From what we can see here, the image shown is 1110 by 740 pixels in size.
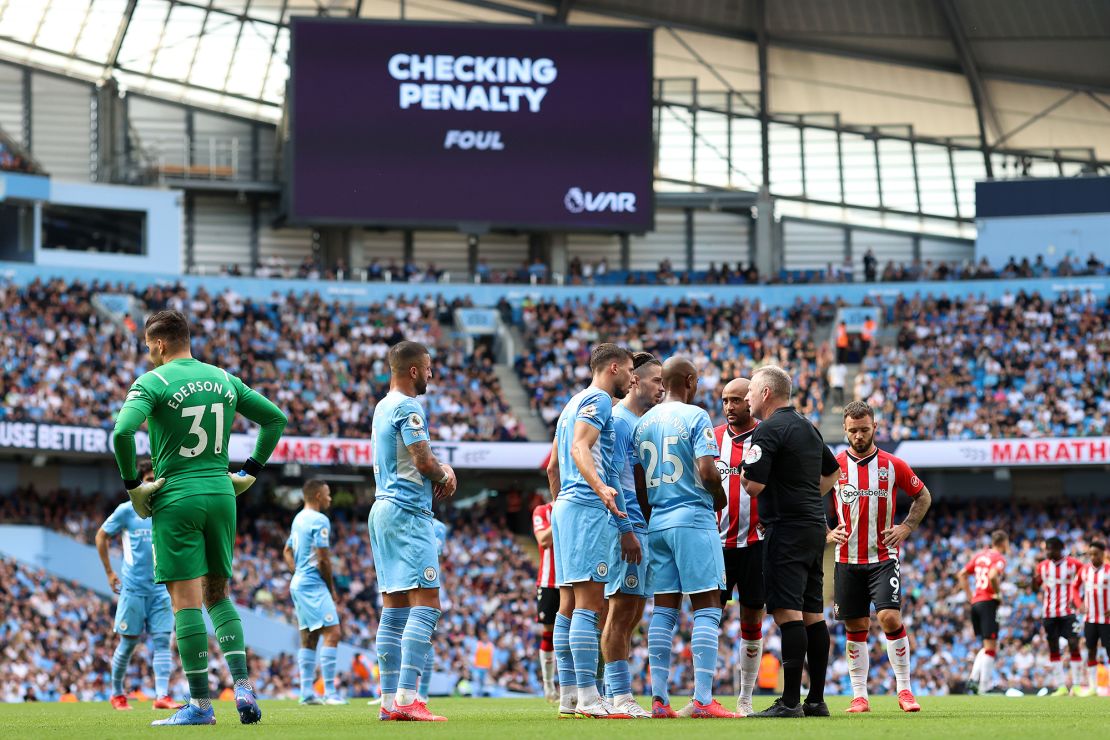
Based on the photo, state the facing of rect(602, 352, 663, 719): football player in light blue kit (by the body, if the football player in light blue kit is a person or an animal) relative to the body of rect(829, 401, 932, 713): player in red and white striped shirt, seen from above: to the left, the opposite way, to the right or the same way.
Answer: to the left

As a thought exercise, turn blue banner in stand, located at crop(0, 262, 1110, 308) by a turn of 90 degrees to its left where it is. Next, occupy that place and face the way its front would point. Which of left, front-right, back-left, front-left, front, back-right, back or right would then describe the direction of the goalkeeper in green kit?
right

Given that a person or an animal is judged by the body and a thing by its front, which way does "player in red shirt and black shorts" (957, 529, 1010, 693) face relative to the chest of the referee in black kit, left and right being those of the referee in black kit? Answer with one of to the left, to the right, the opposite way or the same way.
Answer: to the right

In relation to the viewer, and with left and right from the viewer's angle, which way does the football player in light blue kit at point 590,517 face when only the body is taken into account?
facing to the right of the viewer

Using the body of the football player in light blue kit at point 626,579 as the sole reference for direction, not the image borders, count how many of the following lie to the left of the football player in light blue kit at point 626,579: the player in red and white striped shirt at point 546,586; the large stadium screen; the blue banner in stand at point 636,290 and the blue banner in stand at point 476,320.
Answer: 4

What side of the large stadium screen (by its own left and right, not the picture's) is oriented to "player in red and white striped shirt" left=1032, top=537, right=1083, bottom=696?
front

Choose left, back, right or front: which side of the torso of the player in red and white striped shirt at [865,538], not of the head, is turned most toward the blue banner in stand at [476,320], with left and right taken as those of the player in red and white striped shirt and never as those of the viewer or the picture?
back

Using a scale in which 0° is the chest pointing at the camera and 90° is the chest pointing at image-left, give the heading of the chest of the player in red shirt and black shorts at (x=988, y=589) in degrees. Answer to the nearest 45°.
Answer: approximately 225°

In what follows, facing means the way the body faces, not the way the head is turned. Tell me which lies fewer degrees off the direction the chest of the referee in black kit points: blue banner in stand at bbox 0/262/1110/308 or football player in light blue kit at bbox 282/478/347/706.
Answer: the football player in light blue kit

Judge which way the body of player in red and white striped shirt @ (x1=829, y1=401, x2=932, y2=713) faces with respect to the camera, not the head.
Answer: toward the camera

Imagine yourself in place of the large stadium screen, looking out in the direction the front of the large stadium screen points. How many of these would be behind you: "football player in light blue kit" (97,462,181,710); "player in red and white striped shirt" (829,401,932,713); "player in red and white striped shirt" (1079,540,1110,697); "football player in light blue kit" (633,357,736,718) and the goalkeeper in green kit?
0

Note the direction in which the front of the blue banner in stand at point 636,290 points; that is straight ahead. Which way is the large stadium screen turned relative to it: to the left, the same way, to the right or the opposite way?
the same way

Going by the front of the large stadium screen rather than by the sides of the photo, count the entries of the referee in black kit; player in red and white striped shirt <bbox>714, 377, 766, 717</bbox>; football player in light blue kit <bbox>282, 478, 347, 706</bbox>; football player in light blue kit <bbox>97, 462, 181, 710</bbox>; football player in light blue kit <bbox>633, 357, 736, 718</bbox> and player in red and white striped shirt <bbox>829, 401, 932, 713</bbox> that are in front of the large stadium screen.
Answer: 6

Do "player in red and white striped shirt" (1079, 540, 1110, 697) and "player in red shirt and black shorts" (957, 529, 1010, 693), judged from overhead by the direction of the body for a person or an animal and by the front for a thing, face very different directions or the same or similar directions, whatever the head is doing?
very different directions

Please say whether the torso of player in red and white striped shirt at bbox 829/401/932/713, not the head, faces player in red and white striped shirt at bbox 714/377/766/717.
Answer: no

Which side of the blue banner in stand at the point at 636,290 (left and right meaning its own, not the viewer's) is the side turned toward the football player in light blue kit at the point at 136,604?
front

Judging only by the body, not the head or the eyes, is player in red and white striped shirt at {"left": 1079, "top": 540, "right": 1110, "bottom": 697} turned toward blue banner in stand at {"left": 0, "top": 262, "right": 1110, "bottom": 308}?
no

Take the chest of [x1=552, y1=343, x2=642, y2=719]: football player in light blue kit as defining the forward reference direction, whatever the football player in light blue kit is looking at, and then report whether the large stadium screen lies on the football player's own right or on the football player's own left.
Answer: on the football player's own left
